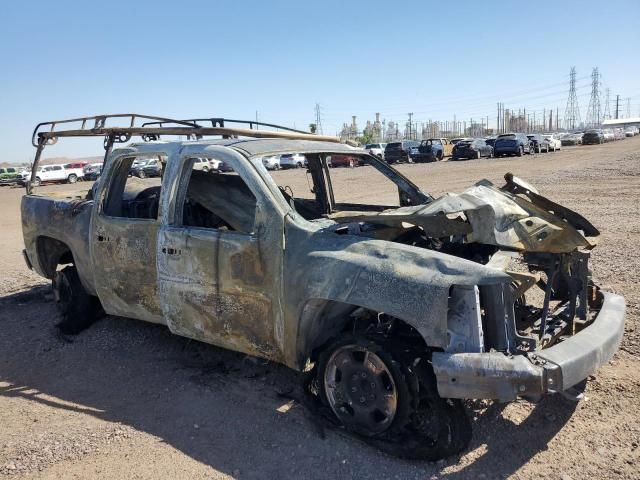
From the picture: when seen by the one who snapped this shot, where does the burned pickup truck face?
facing the viewer and to the right of the viewer

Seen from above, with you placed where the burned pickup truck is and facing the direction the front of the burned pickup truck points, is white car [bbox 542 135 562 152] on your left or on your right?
on your left

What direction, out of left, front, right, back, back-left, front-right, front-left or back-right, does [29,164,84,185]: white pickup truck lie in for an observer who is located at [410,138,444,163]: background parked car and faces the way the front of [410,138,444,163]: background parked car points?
front-right

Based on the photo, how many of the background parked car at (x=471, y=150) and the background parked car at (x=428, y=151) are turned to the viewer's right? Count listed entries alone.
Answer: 0

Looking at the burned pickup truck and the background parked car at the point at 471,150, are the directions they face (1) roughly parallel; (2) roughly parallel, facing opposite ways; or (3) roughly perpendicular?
roughly perpendicular

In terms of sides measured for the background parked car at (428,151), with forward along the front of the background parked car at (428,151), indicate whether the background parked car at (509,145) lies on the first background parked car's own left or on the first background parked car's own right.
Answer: on the first background parked car's own left

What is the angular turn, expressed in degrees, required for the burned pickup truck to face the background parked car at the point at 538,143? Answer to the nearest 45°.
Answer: approximately 90° to its left

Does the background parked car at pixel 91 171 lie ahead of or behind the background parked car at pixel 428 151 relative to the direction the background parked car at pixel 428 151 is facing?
ahead

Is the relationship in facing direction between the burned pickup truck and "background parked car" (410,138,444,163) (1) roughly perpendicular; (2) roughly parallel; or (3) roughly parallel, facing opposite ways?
roughly perpendicular

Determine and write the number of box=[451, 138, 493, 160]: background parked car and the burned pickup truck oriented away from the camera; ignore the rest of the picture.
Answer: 1

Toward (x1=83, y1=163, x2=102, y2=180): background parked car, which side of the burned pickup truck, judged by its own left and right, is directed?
back

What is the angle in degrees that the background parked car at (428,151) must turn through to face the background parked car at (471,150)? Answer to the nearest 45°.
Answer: approximately 135° to its left
